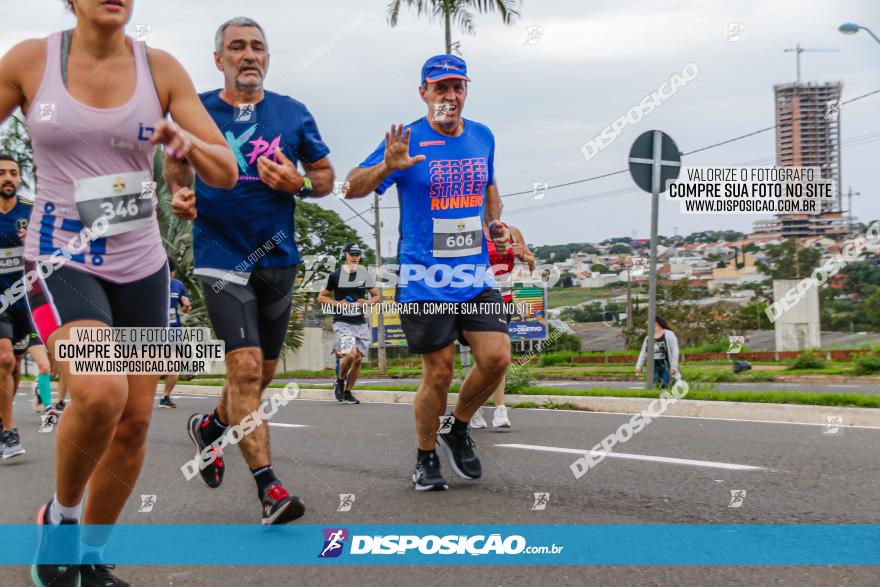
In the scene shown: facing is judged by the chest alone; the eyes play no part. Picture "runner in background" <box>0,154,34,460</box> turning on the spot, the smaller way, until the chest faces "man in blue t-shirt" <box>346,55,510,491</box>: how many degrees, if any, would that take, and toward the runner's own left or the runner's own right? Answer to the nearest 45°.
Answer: approximately 45° to the runner's own left

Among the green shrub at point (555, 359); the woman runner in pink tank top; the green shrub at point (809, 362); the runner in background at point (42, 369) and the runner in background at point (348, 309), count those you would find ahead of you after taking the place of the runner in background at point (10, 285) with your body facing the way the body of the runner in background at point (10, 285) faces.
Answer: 1

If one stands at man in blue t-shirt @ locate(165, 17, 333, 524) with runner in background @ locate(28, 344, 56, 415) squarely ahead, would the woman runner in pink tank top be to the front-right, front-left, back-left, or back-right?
back-left

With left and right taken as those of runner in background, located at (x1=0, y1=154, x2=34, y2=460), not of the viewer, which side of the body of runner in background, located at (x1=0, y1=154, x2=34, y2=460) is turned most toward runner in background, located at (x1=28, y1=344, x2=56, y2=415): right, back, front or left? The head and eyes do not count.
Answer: back

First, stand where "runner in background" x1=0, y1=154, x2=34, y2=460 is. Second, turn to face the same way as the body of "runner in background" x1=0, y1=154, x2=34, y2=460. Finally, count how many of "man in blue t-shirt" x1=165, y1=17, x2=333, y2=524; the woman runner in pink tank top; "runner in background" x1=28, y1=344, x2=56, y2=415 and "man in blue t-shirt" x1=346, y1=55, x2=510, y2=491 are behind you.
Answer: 1

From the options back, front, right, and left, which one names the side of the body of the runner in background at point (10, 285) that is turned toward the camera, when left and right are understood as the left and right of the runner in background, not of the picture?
front

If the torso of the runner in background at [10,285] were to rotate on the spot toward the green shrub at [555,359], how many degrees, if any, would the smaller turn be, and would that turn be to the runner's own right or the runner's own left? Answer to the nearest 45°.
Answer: approximately 135° to the runner's own left

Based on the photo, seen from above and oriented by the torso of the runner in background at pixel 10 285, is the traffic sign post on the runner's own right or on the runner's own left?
on the runner's own left

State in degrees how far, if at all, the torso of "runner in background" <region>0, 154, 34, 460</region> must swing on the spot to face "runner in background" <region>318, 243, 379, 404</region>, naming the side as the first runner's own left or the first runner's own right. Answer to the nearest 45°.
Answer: approximately 135° to the first runner's own left

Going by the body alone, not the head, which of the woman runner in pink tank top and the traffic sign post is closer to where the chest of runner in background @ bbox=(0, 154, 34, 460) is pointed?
the woman runner in pink tank top

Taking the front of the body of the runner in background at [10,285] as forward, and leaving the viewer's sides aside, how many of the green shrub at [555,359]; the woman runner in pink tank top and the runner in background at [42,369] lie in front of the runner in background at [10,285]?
1

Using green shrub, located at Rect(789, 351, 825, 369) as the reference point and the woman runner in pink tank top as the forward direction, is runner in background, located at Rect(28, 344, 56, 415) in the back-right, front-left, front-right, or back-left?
front-right

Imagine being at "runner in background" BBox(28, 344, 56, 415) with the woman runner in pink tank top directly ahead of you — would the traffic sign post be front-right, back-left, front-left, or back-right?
front-left

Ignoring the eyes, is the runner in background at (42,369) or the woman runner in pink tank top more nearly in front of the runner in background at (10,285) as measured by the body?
the woman runner in pink tank top

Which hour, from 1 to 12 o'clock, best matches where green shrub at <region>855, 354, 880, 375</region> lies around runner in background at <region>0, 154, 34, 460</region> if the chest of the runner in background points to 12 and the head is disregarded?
The green shrub is roughly at 8 o'clock from the runner in background.
